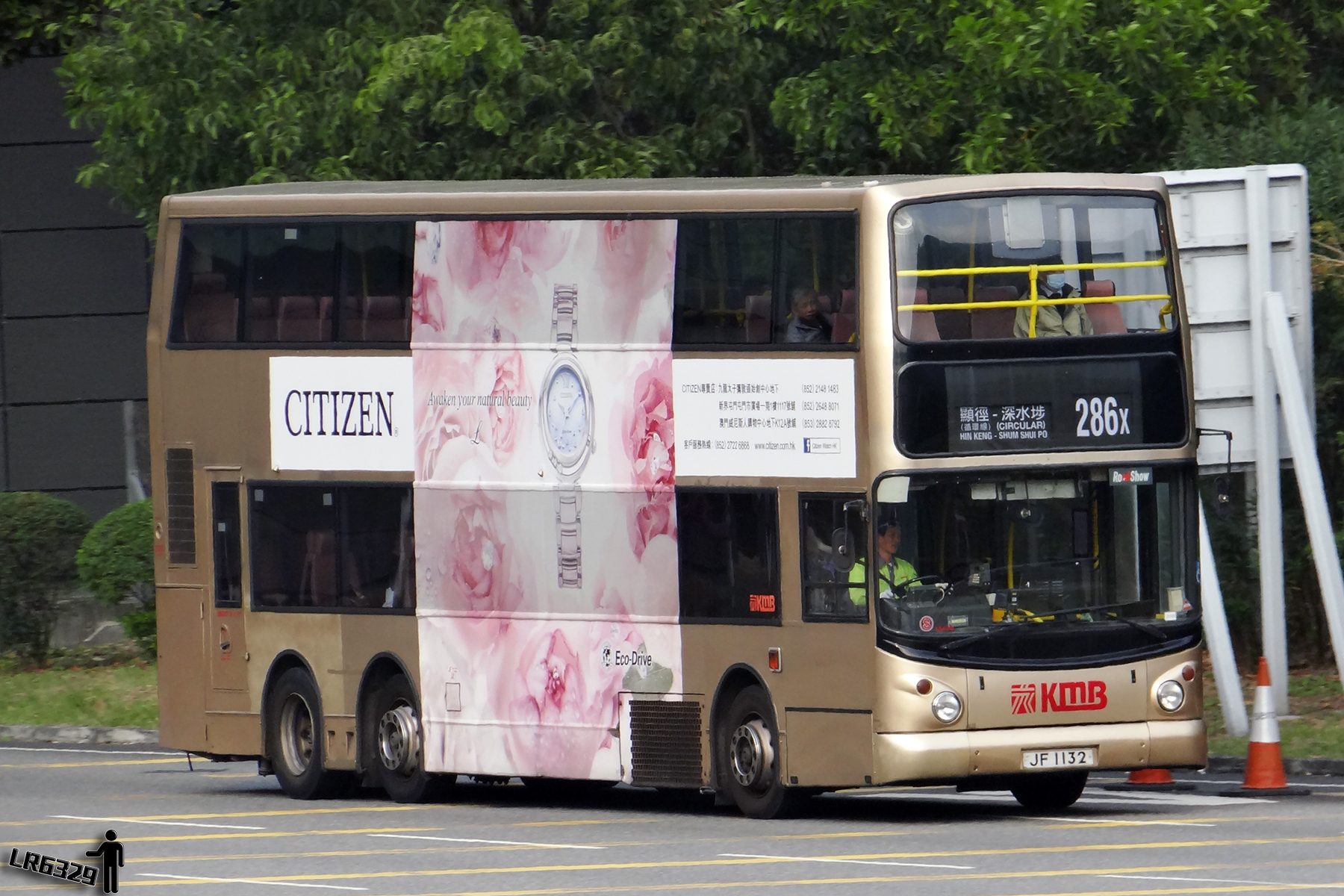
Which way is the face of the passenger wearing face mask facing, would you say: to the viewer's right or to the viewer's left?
to the viewer's right

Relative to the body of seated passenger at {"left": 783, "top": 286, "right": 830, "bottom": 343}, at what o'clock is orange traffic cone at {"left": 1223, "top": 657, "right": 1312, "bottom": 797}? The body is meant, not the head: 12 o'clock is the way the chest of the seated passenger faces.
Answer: The orange traffic cone is roughly at 10 o'clock from the seated passenger.

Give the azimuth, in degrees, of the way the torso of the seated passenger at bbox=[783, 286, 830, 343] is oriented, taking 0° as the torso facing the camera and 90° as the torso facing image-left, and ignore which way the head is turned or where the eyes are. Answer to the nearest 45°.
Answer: approximately 315°

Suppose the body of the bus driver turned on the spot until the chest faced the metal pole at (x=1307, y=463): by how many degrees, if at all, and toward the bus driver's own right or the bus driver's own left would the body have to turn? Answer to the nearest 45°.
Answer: approximately 90° to the bus driver's own left

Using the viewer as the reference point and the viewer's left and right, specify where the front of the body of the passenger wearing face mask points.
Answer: facing the viewer and to the right of the viewer

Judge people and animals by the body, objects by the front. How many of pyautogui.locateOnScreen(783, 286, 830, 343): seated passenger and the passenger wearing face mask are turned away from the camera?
0

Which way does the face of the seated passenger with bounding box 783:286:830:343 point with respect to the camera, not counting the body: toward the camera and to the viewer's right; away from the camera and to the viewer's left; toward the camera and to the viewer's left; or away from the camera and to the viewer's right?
toward the camera and to the viewer's right

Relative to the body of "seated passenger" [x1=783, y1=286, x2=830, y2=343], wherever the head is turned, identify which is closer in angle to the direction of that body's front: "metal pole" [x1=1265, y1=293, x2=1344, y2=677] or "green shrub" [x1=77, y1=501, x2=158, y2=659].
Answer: the metal pole

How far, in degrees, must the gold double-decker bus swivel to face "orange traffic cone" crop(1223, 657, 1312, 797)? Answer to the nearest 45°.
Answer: approximately 45° to its left
